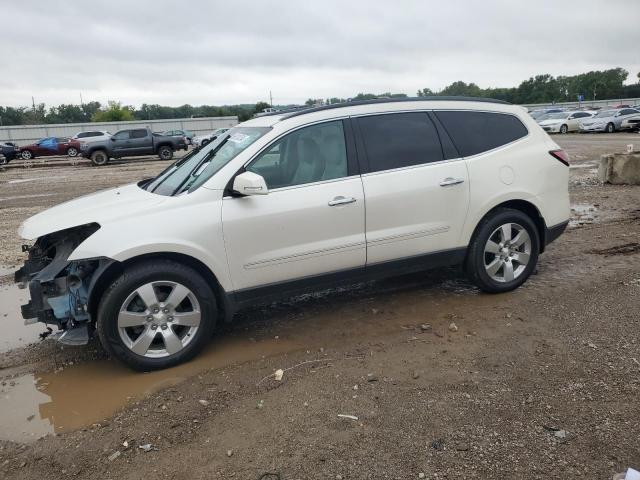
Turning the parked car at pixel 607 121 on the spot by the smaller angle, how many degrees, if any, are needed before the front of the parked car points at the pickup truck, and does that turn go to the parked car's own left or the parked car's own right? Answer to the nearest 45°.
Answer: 0° — it already faces it

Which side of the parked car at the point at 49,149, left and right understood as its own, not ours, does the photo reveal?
left

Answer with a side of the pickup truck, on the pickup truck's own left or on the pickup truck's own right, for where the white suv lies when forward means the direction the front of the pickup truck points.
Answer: on the pickup truck's own left

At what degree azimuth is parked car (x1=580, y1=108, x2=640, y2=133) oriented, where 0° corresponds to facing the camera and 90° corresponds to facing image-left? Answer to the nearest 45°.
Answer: approximately 45°

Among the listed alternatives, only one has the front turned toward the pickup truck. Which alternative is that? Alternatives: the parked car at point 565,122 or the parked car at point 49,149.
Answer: the parked car at point 565,122

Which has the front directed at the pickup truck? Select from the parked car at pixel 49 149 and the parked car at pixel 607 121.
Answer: the parked car at pixel 607 121

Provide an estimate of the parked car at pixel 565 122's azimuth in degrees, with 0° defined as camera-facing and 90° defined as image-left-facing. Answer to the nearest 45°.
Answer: approximately 45°

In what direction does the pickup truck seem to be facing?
to the viewer's left
